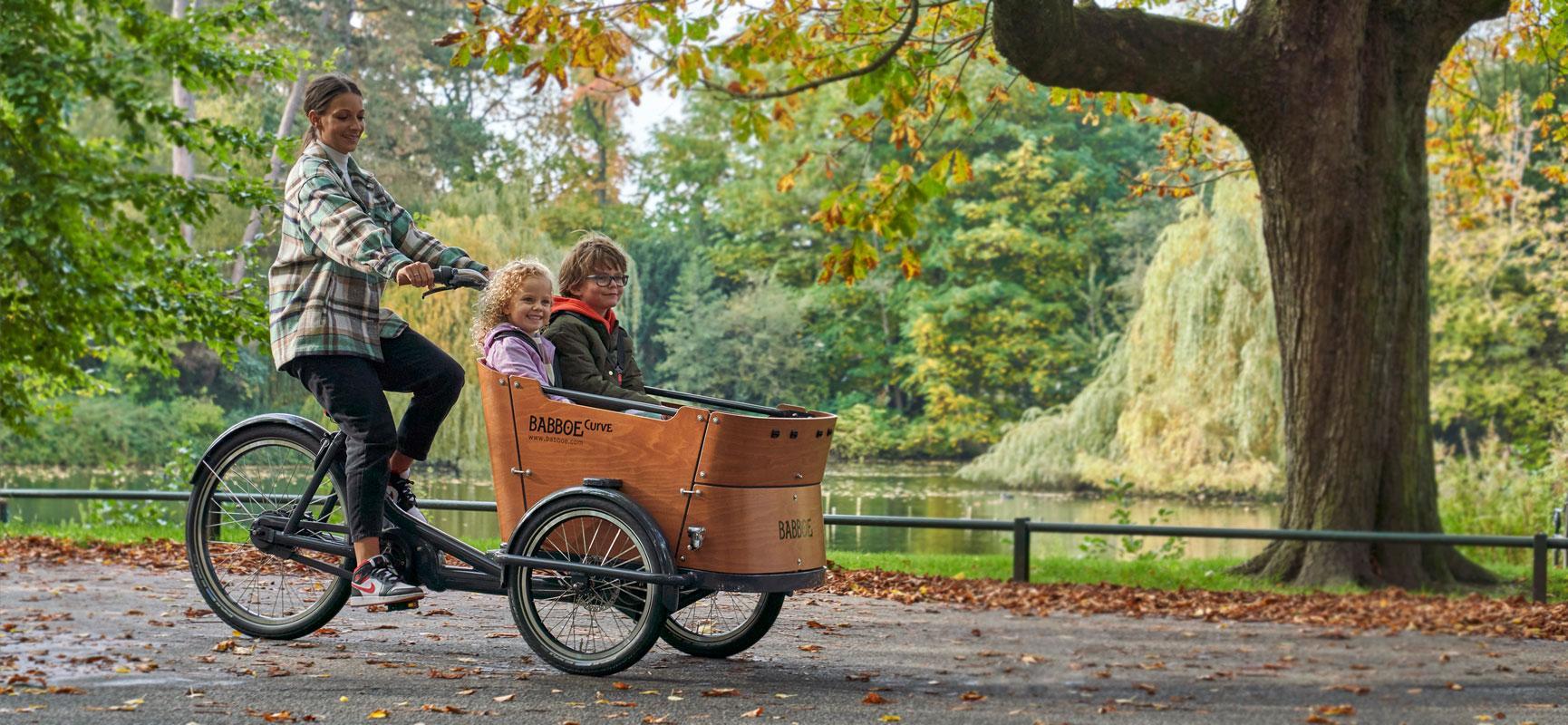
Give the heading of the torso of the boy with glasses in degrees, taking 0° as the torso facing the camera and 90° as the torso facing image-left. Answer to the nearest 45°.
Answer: approximately 315°

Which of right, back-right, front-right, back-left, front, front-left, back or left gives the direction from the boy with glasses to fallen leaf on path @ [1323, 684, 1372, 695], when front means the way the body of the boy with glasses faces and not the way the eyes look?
front-left

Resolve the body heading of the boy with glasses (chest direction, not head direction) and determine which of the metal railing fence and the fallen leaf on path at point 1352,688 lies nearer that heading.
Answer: the fallen leaf on path

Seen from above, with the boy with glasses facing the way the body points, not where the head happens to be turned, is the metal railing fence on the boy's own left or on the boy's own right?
on the boy's own left

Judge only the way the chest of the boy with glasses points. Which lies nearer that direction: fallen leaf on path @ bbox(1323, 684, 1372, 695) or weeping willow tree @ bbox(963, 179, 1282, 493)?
the fallen leaf on path

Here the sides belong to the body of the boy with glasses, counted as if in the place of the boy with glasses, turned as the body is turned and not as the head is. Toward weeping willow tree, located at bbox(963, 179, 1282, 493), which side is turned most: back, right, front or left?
left

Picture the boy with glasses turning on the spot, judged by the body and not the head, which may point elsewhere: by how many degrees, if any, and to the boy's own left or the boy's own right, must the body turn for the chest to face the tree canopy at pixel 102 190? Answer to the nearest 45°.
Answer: approximately 180°

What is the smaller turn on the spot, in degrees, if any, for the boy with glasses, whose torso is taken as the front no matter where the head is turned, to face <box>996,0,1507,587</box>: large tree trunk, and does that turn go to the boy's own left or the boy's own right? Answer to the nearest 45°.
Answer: approximately 90° to the boy's own left
